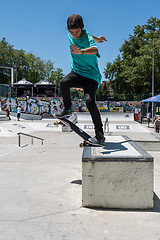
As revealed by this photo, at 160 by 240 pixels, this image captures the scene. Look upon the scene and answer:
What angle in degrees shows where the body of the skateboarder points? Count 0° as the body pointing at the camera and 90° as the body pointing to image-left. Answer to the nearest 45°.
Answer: approximately 45°
